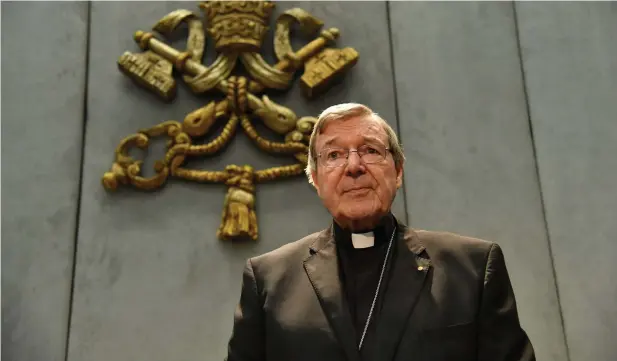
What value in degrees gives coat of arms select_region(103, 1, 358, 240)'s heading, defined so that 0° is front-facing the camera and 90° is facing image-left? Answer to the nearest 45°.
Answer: approximately 0°

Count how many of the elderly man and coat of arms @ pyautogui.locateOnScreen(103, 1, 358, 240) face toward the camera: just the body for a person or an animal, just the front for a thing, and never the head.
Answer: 2

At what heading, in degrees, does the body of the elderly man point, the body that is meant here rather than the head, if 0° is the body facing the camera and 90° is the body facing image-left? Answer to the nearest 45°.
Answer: approximately 0°
